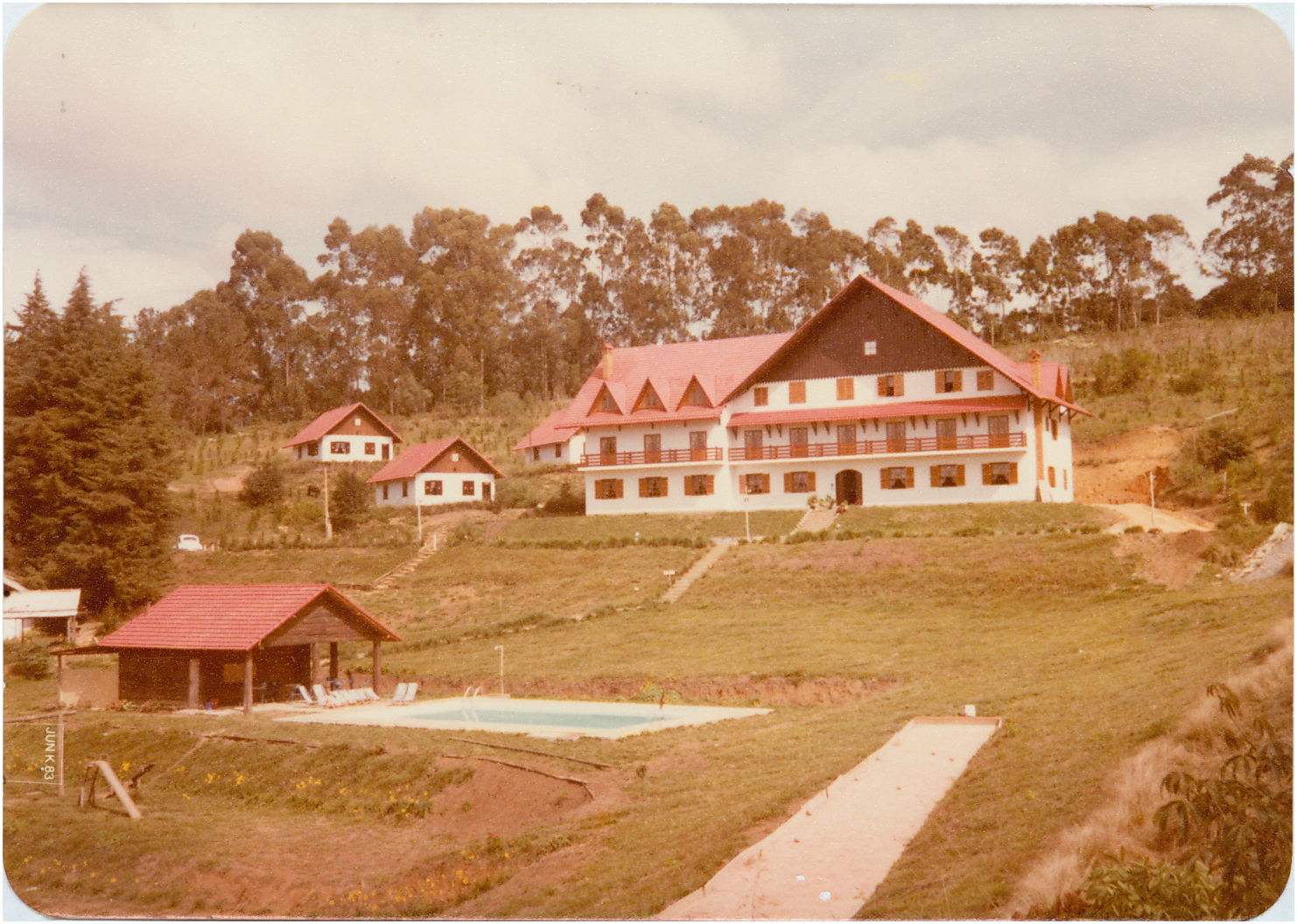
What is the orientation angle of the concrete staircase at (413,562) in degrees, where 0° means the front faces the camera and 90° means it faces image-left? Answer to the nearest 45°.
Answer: approximately 45°

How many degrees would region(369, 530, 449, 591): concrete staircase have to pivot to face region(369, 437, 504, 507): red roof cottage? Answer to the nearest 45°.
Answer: approximately 135° to its right

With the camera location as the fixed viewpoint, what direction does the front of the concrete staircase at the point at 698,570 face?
facing the viewer and to the left of the viewer

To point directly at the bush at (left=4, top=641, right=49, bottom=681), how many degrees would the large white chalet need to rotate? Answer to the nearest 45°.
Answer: approximately 45° to its right

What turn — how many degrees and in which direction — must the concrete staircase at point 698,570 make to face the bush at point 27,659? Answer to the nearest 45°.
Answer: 0° — it already faces it

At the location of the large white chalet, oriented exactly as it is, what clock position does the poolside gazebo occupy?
The poolside gazebo is roughly at 1 o'clock from the large white chalet.

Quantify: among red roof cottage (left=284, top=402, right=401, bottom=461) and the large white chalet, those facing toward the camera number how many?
2

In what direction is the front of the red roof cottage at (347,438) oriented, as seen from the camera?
facing the viewer

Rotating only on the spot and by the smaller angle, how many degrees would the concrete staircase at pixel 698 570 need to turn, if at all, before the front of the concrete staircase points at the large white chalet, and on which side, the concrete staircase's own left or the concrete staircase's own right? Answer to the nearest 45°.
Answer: approximately 180°

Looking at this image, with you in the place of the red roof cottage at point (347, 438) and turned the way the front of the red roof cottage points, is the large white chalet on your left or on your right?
on your left

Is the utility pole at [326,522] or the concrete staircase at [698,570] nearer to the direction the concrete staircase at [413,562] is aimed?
the utility pole

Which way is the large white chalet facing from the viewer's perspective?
toward the camera
